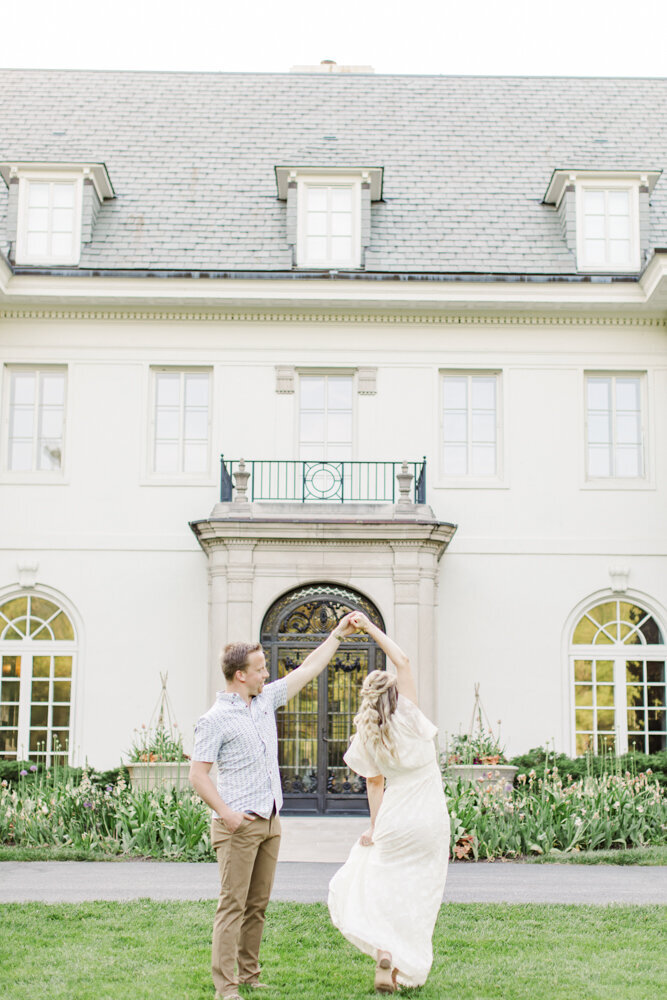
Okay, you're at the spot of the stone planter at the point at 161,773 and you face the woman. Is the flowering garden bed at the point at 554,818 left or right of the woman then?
left

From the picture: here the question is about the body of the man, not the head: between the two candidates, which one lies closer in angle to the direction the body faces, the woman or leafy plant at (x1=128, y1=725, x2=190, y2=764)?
the woman

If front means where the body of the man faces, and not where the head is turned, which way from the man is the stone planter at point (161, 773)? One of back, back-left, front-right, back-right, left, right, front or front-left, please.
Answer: back-left

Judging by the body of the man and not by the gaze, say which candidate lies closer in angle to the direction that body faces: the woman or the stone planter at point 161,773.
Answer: the woman

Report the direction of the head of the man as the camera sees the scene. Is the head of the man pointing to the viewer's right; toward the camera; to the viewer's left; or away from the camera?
to the viewer's right

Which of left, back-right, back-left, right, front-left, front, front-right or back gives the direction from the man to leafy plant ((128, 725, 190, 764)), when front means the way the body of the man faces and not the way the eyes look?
back-left

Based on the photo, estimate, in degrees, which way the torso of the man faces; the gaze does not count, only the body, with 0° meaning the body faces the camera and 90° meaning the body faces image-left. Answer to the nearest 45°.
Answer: approximately 315°
